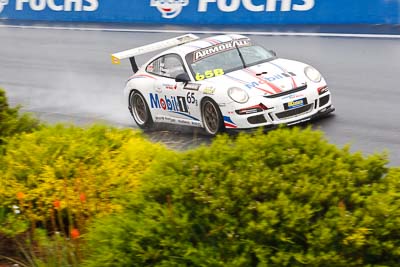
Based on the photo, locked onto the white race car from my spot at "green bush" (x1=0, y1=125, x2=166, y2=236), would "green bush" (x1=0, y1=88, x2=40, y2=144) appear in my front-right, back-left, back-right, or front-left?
front-left

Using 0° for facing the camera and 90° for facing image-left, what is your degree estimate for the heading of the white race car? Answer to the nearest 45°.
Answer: approximately 315°

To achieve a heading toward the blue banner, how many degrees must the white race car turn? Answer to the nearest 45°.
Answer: approximately 135° to its left

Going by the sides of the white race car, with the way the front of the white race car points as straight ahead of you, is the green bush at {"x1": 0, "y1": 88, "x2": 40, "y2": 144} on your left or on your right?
on your right

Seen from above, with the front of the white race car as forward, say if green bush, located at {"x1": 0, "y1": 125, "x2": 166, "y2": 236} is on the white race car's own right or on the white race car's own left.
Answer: on the white race car's own right

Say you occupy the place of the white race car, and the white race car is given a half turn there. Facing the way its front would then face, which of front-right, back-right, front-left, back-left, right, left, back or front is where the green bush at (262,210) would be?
back-left
